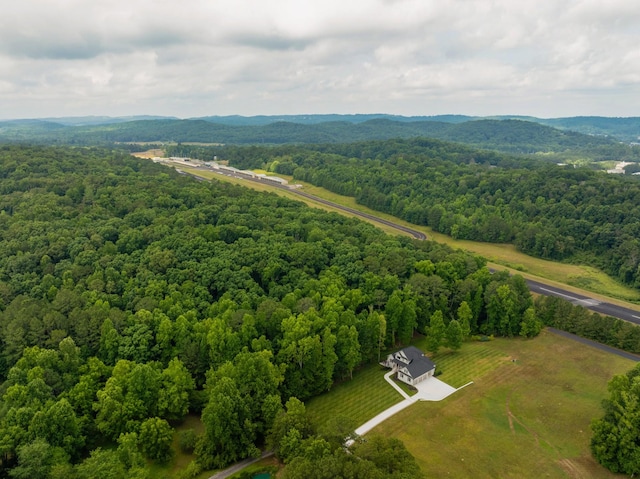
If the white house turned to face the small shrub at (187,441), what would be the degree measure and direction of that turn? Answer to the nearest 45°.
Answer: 0° — it already faces it

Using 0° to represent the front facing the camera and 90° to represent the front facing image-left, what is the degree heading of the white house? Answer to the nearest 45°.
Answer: approximately 45°
